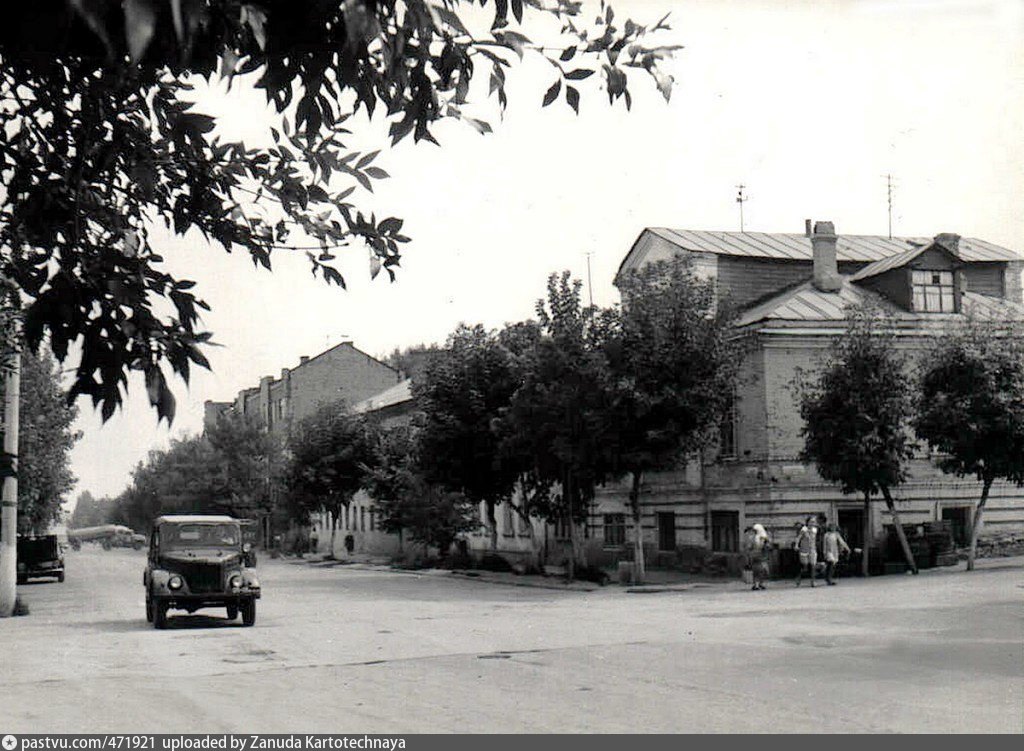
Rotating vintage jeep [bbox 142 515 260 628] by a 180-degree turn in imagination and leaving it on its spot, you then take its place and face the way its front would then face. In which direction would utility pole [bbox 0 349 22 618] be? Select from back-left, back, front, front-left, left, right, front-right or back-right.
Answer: front-left

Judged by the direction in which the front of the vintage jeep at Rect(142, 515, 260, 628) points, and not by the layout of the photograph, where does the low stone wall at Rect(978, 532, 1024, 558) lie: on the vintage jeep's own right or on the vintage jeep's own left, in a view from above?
on the vintage jeep's own left

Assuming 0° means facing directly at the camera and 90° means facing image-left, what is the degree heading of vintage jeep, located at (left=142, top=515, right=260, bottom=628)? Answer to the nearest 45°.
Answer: approximately 0°

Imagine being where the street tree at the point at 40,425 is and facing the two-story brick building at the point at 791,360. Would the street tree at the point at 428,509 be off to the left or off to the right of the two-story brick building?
left

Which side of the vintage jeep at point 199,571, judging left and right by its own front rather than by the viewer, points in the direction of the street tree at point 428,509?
back

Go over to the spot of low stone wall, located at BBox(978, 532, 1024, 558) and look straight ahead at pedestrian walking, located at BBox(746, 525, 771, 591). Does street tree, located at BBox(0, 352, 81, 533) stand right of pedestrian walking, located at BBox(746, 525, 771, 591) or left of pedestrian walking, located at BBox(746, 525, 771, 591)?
right

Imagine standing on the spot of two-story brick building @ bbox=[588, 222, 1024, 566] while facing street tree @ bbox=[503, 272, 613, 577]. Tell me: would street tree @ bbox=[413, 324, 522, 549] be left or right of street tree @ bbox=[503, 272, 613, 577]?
right

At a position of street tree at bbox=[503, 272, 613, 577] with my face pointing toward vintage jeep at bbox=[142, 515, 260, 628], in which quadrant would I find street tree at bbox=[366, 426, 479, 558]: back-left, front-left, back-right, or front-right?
back-right

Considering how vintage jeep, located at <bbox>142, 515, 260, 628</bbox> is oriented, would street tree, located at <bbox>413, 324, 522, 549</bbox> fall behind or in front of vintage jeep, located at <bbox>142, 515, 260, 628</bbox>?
behind

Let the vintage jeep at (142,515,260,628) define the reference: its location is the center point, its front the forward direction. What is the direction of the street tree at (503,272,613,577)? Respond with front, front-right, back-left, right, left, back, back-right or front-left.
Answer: back-left
